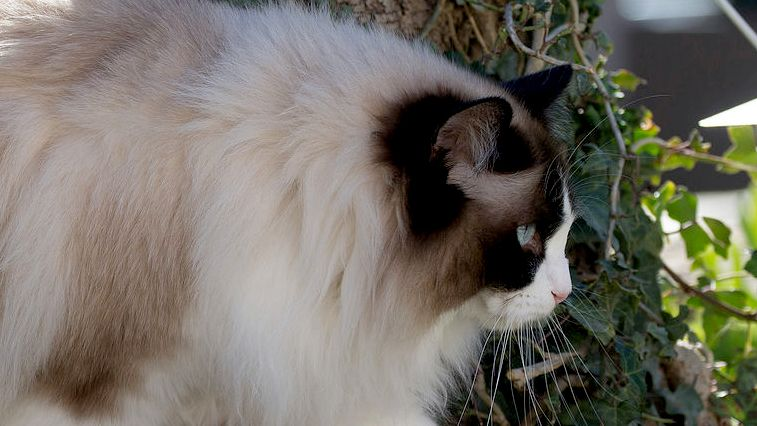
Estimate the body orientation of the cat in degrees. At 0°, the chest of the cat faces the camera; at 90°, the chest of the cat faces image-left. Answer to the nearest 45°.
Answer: approximately 270°
